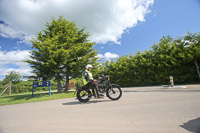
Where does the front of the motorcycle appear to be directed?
to the viewer's right

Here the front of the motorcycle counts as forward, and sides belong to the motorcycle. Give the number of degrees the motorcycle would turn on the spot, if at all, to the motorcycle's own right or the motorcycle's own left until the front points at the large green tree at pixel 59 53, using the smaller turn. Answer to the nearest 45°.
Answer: approximately 135° to the motorcycle's own left
